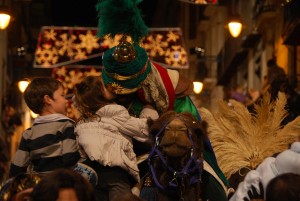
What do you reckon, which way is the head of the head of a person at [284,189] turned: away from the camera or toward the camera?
away from the camera

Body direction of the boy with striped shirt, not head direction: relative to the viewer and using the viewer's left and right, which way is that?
facing away from the viewer and to the right of the viewer

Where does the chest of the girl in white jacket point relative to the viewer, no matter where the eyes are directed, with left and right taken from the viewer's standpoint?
facing away from the viewer and to the right of the viewer

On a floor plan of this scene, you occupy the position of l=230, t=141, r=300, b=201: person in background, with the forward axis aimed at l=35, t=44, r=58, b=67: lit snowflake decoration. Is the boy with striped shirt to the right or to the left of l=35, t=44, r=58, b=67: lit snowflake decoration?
left

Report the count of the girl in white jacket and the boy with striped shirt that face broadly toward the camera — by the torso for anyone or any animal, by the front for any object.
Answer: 0

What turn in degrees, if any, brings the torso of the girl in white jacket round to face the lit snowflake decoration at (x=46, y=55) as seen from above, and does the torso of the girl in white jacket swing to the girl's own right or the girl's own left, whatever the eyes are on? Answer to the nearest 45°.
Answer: approximately 45° to the girl's own left

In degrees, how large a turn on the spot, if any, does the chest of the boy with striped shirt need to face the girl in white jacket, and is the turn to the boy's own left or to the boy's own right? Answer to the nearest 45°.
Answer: approximately 45° to the boy's own right
